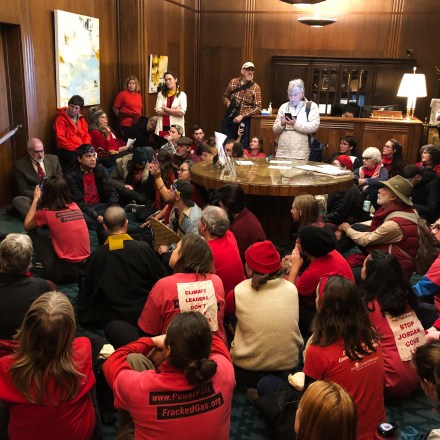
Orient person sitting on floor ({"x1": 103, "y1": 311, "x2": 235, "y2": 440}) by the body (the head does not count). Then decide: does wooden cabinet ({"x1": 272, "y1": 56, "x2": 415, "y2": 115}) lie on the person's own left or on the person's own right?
on the person's own right

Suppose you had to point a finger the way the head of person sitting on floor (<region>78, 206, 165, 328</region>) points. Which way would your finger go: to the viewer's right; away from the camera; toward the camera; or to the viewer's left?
away from the camera

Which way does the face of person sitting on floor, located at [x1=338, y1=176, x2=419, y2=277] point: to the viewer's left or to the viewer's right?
to the viewer's left

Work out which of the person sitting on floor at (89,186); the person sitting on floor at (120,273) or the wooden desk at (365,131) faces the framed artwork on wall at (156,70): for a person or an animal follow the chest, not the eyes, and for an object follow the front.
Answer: the person sitting on floor at (120,273)

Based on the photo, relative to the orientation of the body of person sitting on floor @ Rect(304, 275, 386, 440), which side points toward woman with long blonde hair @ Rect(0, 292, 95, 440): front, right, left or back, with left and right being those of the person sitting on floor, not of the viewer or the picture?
left

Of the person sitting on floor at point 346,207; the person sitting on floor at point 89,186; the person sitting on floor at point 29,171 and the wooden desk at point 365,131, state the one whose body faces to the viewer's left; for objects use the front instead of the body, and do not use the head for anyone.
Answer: the person sitting on floor at point 346,207

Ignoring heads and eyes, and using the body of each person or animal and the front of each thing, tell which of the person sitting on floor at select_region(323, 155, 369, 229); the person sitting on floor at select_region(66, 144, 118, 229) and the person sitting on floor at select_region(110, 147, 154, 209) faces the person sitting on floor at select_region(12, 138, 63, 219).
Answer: the person sitting on floor at select_region(323, 155, 369, 229)

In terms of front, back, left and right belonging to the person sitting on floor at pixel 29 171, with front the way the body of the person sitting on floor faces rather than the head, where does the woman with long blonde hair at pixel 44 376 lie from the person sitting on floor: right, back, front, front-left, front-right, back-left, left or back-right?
front-right

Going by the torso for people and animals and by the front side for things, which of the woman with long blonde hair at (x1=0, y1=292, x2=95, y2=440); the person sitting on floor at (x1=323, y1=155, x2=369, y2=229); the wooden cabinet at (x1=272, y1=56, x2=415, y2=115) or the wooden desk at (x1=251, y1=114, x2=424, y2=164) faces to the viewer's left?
the person sitting on floor

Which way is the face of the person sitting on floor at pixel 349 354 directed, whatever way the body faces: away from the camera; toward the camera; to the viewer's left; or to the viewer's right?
away from the camera

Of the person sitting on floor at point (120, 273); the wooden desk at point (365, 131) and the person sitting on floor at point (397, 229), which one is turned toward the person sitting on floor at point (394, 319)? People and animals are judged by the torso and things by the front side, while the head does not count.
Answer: the wooden desk

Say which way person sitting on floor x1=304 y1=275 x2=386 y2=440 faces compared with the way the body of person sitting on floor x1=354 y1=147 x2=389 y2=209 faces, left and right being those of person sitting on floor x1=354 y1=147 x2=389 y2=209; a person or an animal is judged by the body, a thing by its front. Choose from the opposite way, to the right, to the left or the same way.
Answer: to the right

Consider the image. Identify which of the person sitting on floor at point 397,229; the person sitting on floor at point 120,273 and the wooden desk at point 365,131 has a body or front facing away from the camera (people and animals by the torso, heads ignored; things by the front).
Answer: the person sitting on floor at point 120,273
